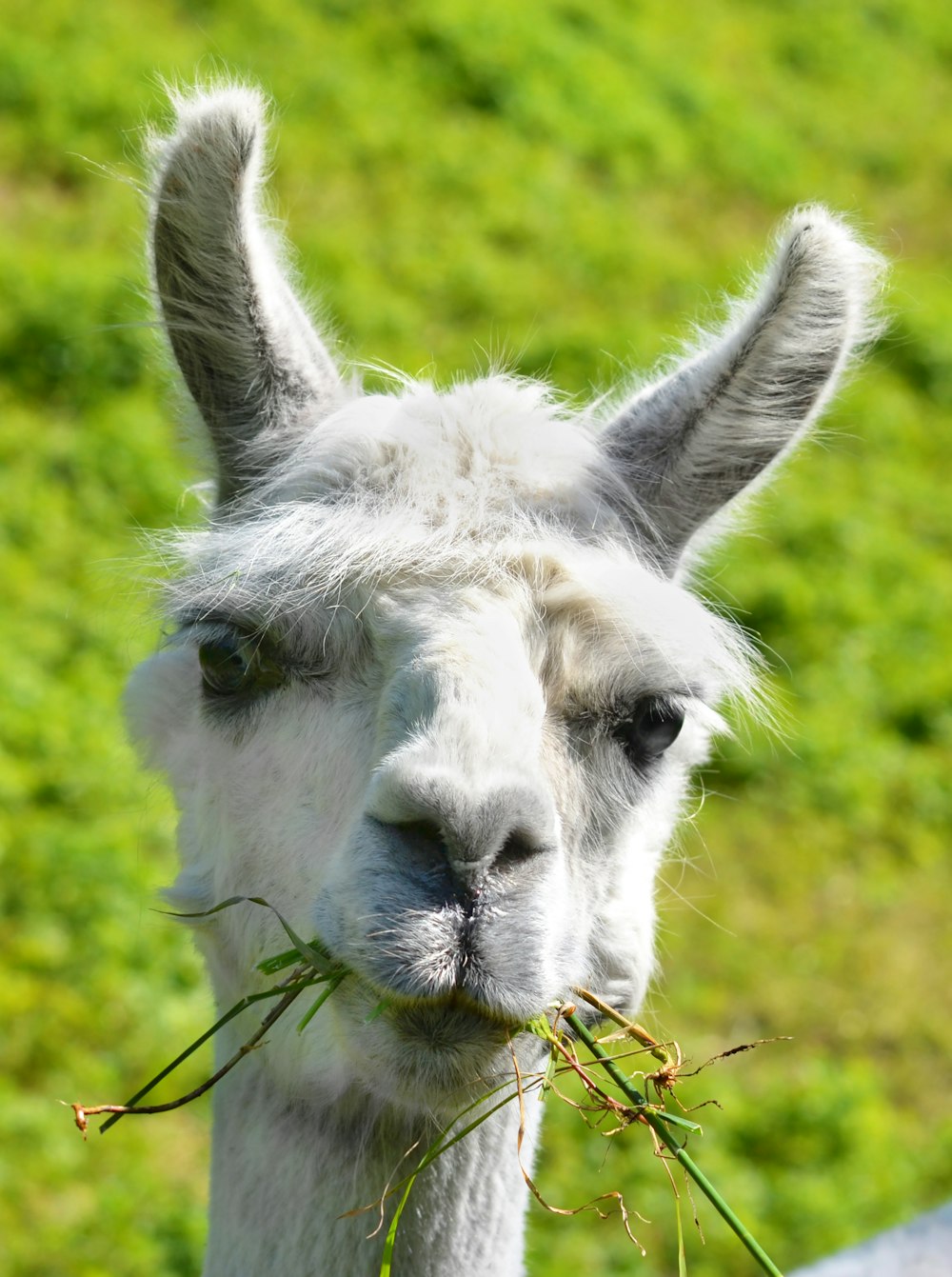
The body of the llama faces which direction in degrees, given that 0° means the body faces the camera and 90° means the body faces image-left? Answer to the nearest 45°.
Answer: approximately 0°
